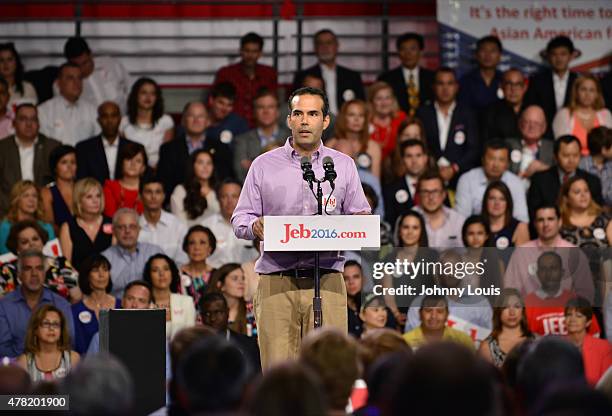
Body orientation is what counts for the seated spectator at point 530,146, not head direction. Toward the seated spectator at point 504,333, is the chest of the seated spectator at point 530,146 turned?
yes

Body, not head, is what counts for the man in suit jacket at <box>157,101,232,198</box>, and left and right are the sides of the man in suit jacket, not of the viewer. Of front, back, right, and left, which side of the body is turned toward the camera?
front

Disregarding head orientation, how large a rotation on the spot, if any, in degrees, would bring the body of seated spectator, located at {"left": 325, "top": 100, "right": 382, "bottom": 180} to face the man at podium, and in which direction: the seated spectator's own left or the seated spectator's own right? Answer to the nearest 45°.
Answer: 0° — they already face them

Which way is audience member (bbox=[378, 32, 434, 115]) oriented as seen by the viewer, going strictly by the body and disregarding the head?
toward the camera

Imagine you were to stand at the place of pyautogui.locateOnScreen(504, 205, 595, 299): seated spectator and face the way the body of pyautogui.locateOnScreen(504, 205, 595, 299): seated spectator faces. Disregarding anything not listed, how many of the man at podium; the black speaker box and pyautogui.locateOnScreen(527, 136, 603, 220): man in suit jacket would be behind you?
1

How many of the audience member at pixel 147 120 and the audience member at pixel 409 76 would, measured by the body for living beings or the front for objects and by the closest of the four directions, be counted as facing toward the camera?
2

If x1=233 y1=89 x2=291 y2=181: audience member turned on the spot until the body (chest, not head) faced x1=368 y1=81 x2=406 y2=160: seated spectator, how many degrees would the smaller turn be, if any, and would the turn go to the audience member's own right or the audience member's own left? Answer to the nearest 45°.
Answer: approximately 90° to the audience member's own left

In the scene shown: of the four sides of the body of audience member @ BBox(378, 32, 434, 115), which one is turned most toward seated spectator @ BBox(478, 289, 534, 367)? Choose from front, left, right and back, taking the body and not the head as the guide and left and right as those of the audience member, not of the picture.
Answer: front
